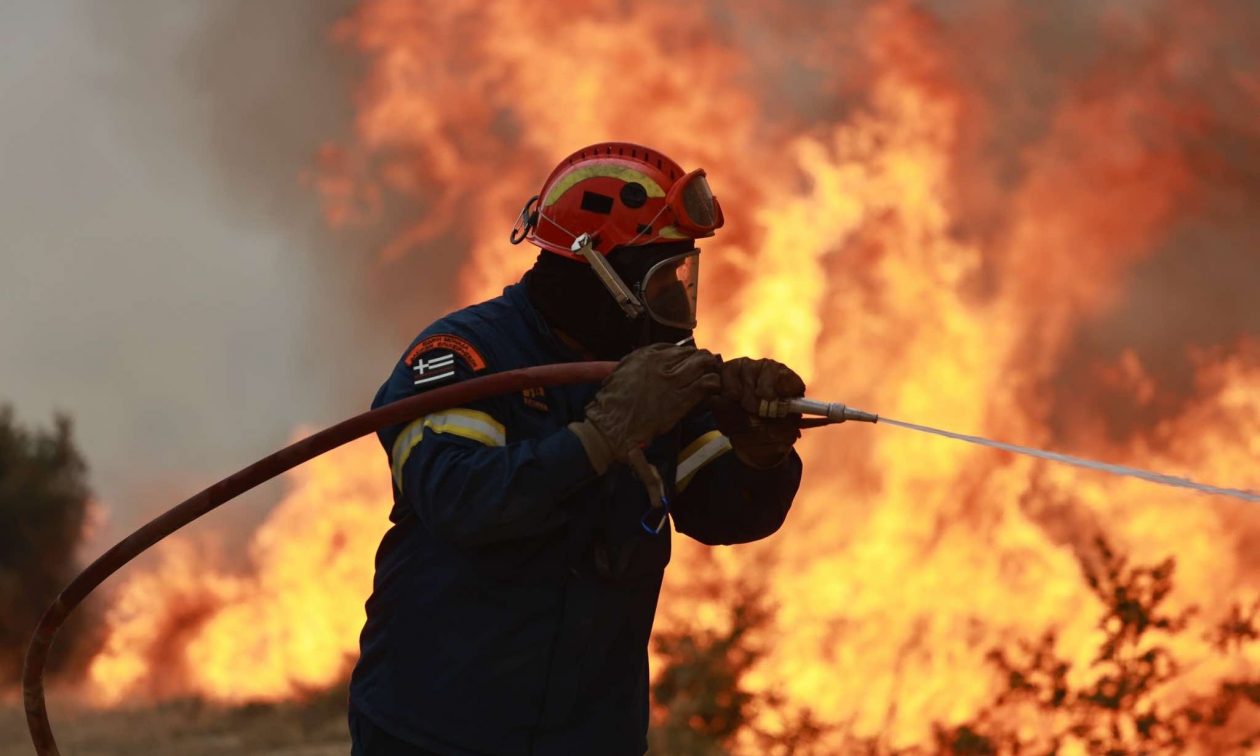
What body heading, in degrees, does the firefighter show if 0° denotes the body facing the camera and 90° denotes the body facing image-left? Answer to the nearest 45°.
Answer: approximately 315°

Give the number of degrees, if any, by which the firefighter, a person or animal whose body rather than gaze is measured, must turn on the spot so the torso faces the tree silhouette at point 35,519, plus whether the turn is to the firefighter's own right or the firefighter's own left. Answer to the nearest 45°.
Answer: approximately 180°

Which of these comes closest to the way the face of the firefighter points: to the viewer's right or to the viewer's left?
to the viewer's right
